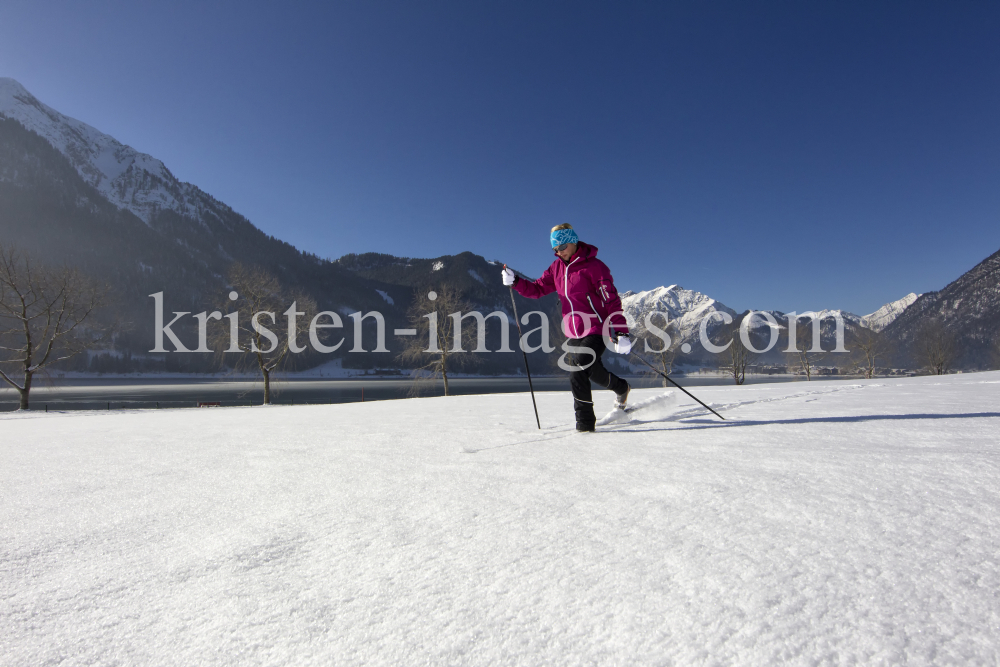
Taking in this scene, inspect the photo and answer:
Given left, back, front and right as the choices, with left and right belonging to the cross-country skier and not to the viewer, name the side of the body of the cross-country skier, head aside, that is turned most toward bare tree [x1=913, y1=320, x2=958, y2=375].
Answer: back

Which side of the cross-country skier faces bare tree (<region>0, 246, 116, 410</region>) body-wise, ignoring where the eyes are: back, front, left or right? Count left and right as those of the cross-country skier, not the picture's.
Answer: right

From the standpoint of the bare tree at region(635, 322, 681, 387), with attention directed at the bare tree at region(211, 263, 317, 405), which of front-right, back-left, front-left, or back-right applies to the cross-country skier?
front-left

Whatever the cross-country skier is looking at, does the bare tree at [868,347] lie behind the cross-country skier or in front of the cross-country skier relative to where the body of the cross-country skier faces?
behind

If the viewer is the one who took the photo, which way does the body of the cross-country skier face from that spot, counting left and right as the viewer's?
facing the viewer and to the left of the viewer

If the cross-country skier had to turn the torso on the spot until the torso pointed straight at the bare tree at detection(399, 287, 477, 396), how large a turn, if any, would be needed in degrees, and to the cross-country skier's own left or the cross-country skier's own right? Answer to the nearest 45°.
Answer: approximately 135° to the cross-country skier's own right

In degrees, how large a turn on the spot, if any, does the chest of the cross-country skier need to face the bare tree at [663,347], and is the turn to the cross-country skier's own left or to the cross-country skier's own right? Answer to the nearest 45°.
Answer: approximately 135° to the cross-country skier's own right

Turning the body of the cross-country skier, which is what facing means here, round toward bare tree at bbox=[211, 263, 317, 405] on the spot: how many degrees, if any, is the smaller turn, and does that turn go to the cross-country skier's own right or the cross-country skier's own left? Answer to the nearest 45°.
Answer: approximately 90° to the cross-country skier's own right

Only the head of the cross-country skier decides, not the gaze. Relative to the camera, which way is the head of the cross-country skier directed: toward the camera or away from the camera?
toward the camera

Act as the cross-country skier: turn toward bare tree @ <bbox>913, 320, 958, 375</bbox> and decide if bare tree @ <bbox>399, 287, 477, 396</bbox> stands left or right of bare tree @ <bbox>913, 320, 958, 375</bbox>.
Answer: left
